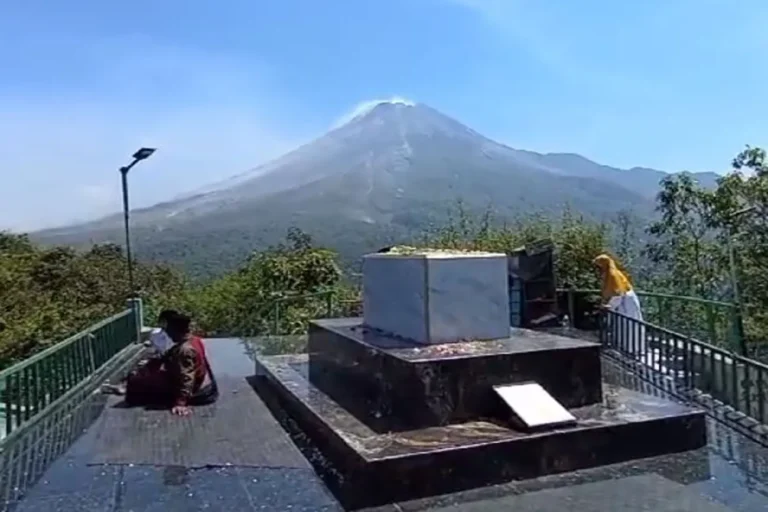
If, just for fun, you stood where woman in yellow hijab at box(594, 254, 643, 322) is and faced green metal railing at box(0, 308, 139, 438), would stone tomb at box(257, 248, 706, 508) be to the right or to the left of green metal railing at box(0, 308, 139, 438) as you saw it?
left

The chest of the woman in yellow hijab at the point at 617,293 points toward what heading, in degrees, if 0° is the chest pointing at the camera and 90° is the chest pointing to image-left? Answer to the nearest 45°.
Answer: approximately 90°

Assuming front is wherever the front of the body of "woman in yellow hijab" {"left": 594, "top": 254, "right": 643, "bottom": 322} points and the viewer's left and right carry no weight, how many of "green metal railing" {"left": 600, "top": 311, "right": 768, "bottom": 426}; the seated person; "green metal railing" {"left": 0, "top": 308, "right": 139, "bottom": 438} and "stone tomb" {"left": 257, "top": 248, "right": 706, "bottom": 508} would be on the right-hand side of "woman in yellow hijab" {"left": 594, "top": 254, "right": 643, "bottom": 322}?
0

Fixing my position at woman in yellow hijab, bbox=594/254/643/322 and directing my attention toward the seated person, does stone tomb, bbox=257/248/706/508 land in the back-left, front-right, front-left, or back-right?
front-left

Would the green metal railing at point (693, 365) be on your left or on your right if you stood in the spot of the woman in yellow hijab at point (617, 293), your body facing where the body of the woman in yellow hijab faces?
on your left

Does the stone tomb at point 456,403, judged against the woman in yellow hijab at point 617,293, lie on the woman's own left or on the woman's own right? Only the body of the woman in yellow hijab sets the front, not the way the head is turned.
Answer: on the woman's own left

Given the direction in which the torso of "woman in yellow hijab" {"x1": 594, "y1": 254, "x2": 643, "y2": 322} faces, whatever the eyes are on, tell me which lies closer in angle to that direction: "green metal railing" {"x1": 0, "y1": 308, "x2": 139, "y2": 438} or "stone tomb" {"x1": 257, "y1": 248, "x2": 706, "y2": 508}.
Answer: the green metal railing

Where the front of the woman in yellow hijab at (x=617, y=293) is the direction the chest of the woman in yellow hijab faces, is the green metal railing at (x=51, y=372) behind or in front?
in front

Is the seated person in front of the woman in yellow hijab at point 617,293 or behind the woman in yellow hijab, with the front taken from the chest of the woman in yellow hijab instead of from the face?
in front
